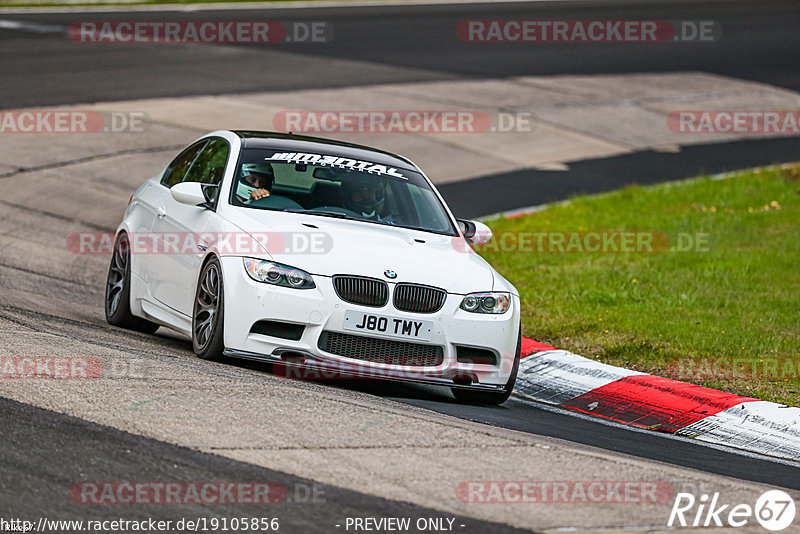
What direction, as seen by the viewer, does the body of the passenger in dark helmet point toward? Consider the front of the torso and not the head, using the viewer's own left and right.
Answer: facing the viewer and to the right of the viewer

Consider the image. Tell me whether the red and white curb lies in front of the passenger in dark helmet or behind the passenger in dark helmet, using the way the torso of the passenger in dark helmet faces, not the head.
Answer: in front
